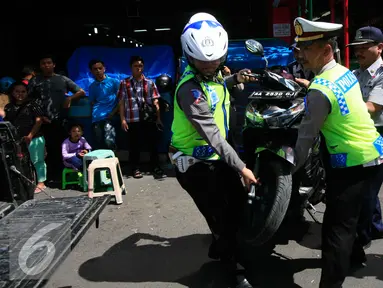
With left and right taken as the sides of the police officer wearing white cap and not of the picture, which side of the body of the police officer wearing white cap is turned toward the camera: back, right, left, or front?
left

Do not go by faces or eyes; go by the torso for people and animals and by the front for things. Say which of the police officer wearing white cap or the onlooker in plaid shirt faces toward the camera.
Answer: the onlooker in plaid shirt

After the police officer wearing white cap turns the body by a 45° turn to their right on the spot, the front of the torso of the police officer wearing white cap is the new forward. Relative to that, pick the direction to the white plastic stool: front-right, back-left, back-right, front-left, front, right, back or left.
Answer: front

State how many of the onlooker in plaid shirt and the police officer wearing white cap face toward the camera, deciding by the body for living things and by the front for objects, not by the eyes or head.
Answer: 1

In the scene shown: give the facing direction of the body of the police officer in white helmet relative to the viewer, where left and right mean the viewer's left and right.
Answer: facing the viewer and to the right of the viewer

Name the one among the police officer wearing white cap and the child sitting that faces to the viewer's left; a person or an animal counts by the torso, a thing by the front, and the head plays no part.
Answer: the police officer wearing white cap

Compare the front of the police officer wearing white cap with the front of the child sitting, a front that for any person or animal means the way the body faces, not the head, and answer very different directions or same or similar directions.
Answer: very different directions

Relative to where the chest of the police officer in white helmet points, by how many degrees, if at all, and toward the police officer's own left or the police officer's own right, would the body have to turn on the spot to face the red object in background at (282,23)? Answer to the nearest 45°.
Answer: approximately 135° to the police officer's own left

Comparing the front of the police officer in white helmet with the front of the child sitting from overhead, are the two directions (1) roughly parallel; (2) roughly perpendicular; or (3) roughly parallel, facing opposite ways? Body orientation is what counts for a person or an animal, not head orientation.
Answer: roughly parallel

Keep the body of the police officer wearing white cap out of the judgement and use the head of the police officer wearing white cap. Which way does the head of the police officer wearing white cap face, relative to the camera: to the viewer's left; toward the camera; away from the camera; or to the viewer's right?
to the viewer's left

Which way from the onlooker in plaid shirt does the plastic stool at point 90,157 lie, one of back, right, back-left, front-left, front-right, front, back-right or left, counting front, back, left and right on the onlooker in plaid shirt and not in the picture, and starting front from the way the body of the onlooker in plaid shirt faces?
front-right

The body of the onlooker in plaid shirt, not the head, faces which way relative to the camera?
toward the camera
